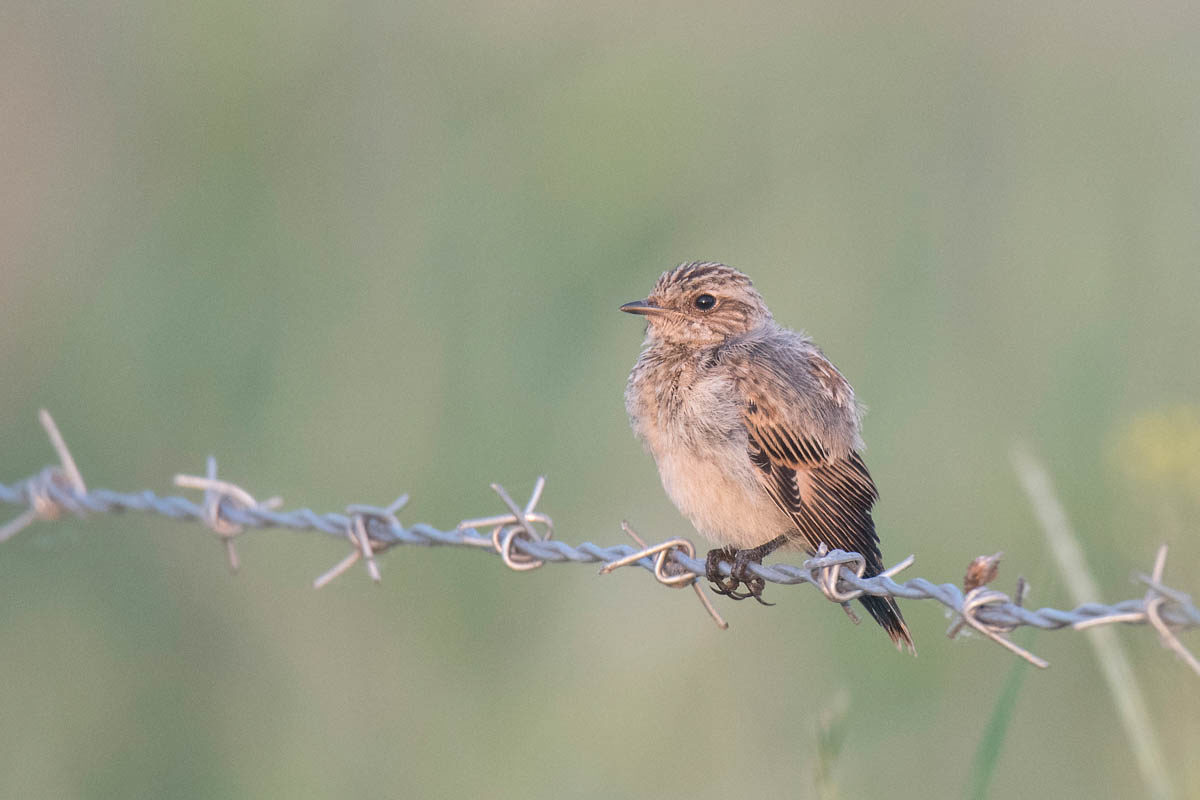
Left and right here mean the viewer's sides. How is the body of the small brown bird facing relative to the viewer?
facing the viewer and to the left of the viewer
